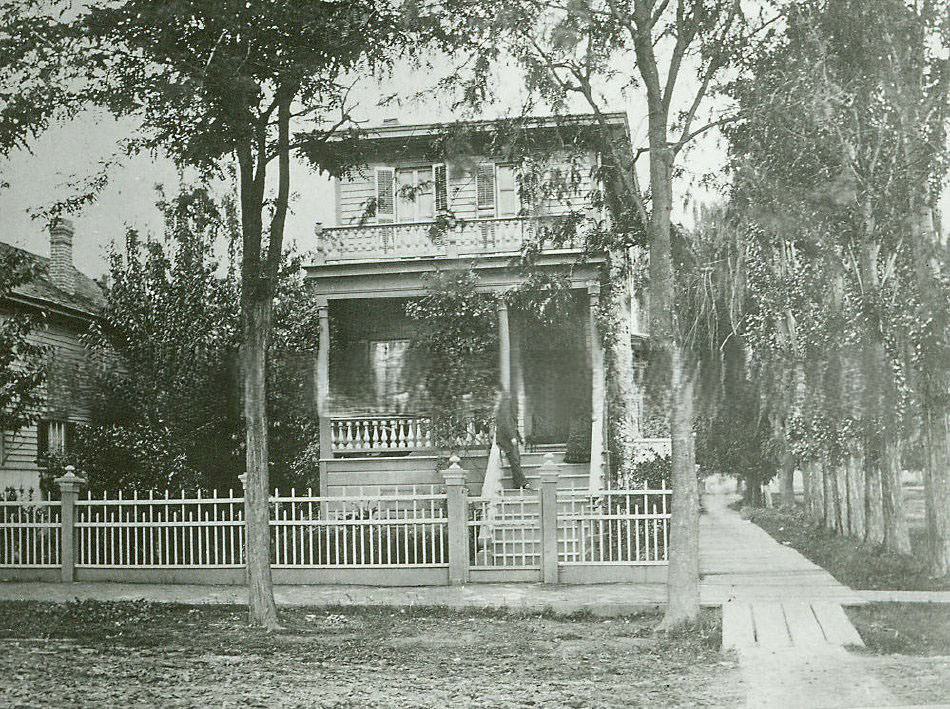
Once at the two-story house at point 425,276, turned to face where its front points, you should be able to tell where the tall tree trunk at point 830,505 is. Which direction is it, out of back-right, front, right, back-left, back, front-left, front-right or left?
back-left

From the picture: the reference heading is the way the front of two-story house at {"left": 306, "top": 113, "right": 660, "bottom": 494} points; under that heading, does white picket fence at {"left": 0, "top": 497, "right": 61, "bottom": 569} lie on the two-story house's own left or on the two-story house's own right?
on the two-story house's own right

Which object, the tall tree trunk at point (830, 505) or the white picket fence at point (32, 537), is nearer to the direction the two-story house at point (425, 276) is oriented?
the white picket fence

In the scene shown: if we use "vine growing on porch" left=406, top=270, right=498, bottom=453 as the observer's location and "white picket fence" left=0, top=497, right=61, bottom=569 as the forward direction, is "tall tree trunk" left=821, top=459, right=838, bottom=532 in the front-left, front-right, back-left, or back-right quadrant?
back-right

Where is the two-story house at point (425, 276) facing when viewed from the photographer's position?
facing the viewer

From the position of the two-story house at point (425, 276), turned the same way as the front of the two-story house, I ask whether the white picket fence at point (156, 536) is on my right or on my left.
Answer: on my right

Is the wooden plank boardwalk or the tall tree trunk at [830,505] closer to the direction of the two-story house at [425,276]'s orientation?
the wooden plank boardwalk
